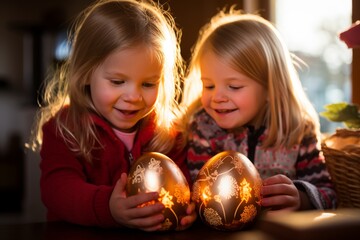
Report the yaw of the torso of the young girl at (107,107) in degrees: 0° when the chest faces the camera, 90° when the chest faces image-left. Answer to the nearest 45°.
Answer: approximately 315°

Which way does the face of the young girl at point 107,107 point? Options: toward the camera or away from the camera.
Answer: toward the camera

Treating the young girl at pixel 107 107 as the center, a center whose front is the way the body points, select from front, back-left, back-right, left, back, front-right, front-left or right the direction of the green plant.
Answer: front-left

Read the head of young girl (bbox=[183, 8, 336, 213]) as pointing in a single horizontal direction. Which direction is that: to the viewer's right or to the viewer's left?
to the viewer's left
